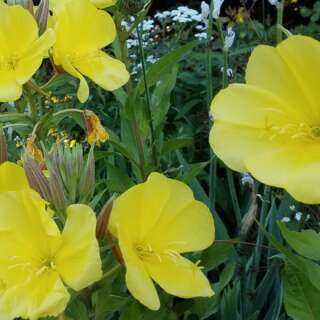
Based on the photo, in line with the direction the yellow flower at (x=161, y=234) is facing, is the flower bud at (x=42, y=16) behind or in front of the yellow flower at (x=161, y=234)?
behind

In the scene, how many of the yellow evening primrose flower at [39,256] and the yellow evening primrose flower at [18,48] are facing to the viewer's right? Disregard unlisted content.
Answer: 0

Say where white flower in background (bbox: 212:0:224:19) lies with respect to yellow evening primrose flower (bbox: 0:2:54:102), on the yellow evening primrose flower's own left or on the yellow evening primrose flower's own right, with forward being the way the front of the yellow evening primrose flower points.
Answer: on the yellow evening primrose flower's own left

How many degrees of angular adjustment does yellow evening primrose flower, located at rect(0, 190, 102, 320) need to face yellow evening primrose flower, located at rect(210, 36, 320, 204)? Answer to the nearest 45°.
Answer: approximately 135° to its left

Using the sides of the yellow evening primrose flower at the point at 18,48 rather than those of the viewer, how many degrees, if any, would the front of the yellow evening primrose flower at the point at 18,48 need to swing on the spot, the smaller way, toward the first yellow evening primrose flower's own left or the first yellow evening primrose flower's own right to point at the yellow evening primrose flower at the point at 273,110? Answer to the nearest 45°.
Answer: approximately 45° to the first yellow evening primrose flower's own left

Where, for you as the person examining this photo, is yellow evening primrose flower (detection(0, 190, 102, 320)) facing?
facing the viewer and to the left of the viewer

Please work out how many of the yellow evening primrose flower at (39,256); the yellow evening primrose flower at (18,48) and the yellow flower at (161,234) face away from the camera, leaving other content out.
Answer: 0

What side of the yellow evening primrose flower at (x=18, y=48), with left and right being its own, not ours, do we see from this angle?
front

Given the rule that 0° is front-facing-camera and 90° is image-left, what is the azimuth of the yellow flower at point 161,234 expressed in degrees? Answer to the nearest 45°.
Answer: approximately 315°

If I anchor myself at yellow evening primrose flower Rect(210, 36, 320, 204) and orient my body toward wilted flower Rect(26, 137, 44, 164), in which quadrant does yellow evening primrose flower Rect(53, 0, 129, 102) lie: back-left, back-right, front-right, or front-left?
front-right

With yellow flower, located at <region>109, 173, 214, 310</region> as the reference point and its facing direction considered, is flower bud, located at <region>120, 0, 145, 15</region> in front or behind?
behind
